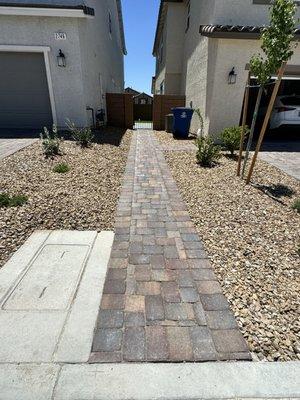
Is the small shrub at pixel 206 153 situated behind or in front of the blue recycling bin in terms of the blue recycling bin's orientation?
in front

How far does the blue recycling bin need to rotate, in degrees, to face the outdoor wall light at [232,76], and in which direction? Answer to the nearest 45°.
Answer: approximately 45° to its left

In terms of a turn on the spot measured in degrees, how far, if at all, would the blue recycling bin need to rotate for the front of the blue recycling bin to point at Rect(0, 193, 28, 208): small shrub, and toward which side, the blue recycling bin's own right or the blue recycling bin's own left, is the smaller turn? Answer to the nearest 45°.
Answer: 0° — it already faces it

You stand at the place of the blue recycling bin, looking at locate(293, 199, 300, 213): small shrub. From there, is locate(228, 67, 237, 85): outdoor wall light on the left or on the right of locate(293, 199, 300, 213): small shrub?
left

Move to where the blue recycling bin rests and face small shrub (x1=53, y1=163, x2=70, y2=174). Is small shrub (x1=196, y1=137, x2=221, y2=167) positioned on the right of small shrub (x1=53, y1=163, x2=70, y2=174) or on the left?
left

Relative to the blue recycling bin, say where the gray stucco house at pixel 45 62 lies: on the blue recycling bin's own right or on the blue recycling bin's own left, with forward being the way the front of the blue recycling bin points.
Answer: on the blue recycling bin's own right

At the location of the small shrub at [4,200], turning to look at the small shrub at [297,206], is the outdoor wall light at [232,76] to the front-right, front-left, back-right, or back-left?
front-left

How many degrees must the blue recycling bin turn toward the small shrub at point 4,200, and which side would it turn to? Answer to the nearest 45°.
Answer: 0° — it already faces it

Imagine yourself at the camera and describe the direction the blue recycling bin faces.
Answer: facing the viewer

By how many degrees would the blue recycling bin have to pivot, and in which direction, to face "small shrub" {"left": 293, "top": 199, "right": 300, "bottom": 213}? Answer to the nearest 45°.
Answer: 0° — it already faces it

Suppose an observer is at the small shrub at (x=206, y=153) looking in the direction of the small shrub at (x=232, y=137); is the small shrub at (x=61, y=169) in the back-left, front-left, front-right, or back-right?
back-left

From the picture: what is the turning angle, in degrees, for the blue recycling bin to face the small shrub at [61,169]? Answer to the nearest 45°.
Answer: approximately 45° to its right
